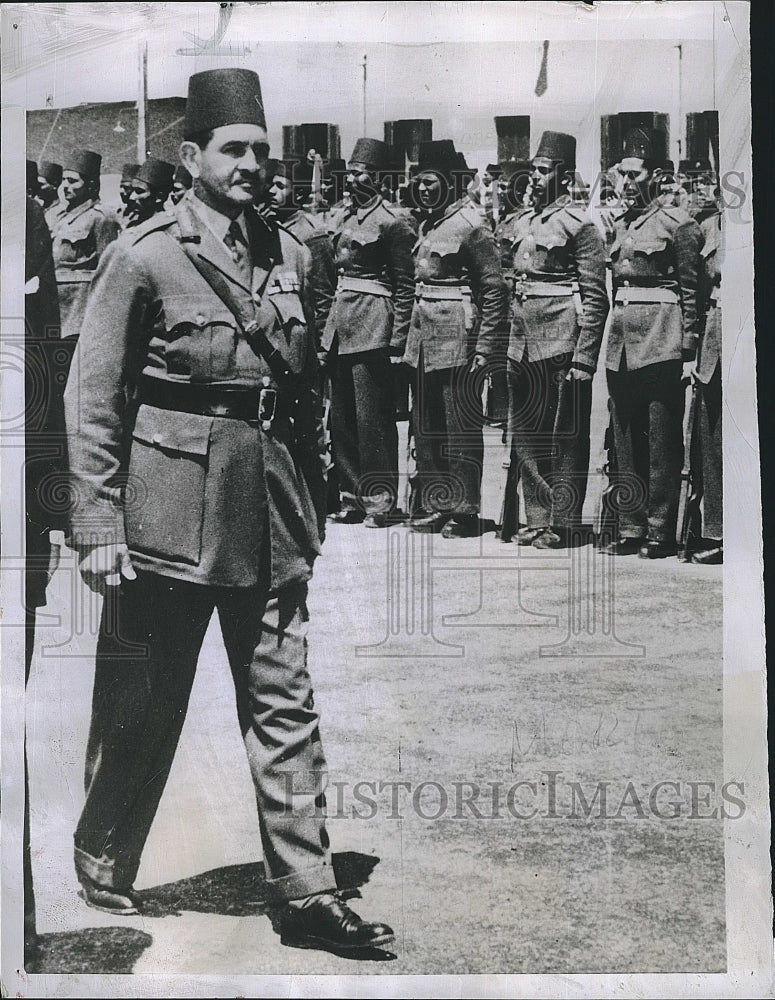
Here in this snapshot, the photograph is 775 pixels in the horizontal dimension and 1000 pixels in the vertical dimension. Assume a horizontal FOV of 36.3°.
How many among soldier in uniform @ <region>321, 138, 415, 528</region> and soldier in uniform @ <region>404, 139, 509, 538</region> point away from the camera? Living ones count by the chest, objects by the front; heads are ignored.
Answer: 0

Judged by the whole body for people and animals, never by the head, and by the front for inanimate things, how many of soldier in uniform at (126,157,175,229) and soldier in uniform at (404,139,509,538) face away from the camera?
0

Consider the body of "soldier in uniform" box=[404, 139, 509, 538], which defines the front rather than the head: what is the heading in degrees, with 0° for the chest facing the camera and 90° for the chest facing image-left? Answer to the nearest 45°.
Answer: approximately 45°

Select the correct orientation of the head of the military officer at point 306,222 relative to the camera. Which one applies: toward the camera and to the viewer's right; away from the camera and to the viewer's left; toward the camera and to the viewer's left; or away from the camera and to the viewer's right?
toward the camera and to the viewer's left

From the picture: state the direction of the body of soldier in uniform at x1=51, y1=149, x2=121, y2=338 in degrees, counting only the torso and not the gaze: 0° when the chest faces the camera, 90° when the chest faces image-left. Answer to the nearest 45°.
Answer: approximately 45°
